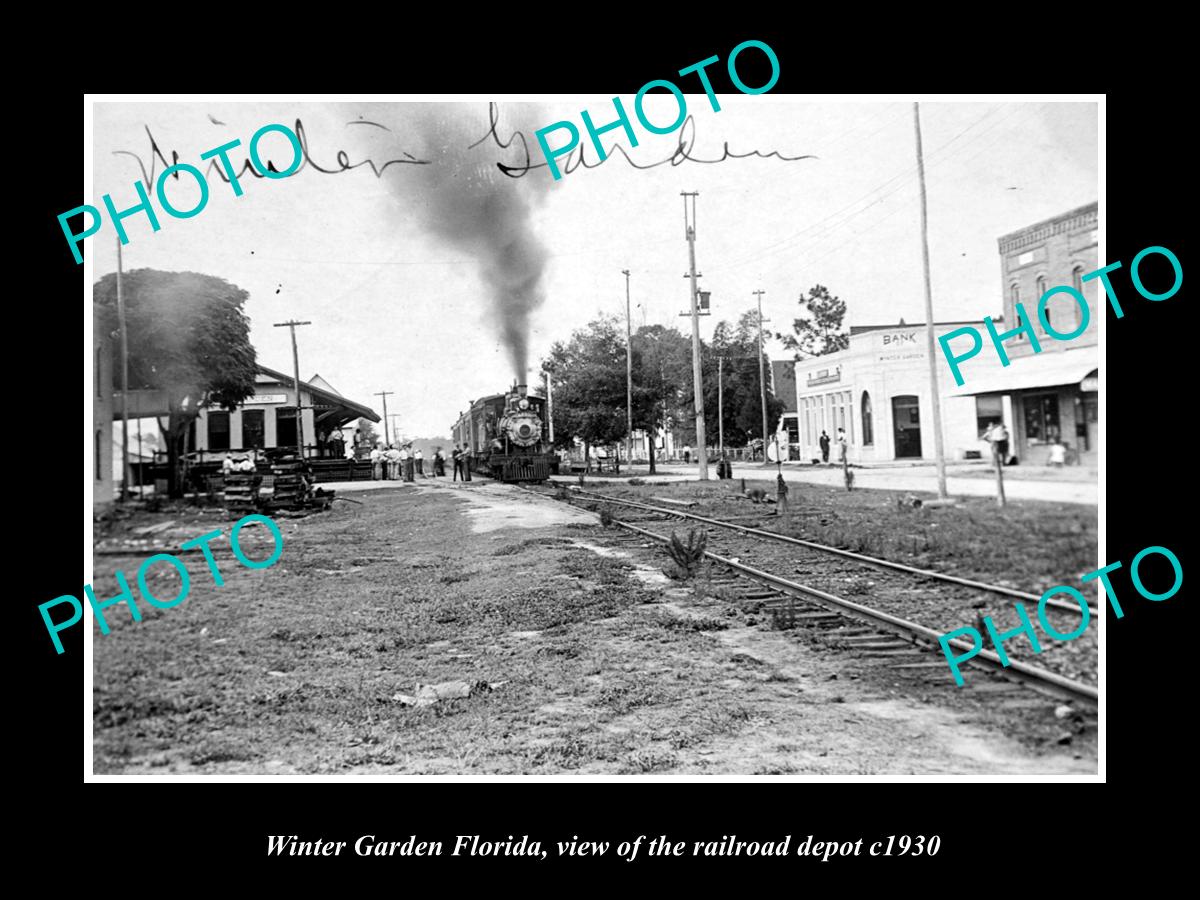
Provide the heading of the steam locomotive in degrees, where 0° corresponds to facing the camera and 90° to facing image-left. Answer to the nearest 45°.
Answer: approximately 315°

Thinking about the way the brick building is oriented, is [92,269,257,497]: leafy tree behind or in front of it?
in front

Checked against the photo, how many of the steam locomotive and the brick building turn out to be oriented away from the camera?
0

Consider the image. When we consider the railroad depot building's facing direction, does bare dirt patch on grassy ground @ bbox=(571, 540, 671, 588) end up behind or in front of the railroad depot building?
in front

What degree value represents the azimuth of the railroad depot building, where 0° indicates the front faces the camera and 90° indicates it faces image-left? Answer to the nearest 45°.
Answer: approximately 315°

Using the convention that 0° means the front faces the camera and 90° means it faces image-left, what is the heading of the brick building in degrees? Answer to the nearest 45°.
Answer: approximately 45°

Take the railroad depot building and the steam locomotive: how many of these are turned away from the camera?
0
